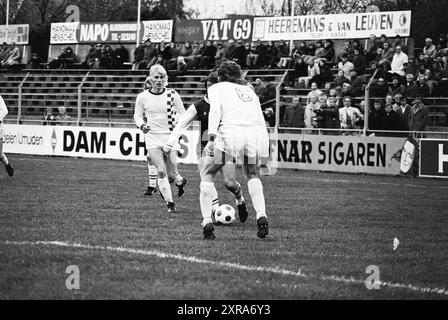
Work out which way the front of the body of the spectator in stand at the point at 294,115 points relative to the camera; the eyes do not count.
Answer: toward the camera

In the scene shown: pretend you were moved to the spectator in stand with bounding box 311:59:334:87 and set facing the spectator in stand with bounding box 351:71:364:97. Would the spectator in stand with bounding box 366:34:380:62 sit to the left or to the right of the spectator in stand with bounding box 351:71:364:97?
left

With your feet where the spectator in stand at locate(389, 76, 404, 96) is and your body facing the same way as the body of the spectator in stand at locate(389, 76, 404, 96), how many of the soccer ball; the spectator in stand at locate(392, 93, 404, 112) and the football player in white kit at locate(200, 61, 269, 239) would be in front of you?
3

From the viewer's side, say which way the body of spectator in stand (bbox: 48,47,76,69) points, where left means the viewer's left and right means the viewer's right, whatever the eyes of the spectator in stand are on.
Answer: facing the viewer and to the left of the viewer

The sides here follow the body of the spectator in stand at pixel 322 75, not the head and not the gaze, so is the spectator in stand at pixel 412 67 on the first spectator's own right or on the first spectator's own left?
on the first spectator's own left

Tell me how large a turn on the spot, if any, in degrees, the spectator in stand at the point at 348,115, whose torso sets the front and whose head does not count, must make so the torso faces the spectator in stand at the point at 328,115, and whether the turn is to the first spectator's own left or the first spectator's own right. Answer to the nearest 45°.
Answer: approximately 135° to the first spectator's own right

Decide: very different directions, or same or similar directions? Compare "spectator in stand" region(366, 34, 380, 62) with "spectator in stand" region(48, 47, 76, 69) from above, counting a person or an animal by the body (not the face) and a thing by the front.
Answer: same or similar directions

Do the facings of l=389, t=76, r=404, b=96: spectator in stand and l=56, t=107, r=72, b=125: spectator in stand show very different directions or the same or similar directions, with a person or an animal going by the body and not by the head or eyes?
same or similar directions

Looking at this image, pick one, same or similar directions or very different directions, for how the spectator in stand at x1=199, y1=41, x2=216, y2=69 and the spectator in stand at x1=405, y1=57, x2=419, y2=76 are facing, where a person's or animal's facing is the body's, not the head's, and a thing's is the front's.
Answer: same or similar directions

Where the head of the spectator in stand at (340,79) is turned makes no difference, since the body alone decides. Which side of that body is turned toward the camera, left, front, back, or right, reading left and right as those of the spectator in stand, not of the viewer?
front

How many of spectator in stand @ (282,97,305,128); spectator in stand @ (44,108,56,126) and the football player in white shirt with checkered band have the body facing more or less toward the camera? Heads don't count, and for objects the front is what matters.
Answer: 3
